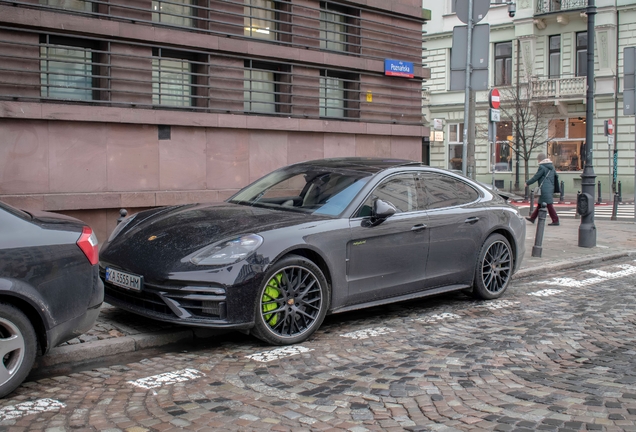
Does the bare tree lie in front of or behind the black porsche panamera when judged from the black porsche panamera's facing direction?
behind

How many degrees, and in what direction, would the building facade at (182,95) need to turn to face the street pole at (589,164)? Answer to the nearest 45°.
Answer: approximately 45° to its left

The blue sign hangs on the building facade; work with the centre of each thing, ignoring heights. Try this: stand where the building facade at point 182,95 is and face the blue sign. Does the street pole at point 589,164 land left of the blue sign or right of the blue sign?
right

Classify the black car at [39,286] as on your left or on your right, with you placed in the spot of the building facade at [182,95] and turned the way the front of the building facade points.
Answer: on your right

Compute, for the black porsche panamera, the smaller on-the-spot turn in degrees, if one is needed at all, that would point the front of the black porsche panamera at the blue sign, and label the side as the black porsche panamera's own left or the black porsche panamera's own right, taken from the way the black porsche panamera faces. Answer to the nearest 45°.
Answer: approximately 135° to the black porsche panamera's own right

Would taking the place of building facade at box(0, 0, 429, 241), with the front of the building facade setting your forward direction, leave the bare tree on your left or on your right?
on your left

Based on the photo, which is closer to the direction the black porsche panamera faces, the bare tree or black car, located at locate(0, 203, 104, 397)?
the black car

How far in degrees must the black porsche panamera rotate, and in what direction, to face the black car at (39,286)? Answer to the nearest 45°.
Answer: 0° — it already faces it

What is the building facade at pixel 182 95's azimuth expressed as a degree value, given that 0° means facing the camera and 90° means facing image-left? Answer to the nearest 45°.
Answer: approximately 315°

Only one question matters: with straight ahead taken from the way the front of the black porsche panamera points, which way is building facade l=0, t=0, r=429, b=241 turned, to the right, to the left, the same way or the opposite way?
to the left

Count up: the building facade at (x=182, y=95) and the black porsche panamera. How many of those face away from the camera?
0
